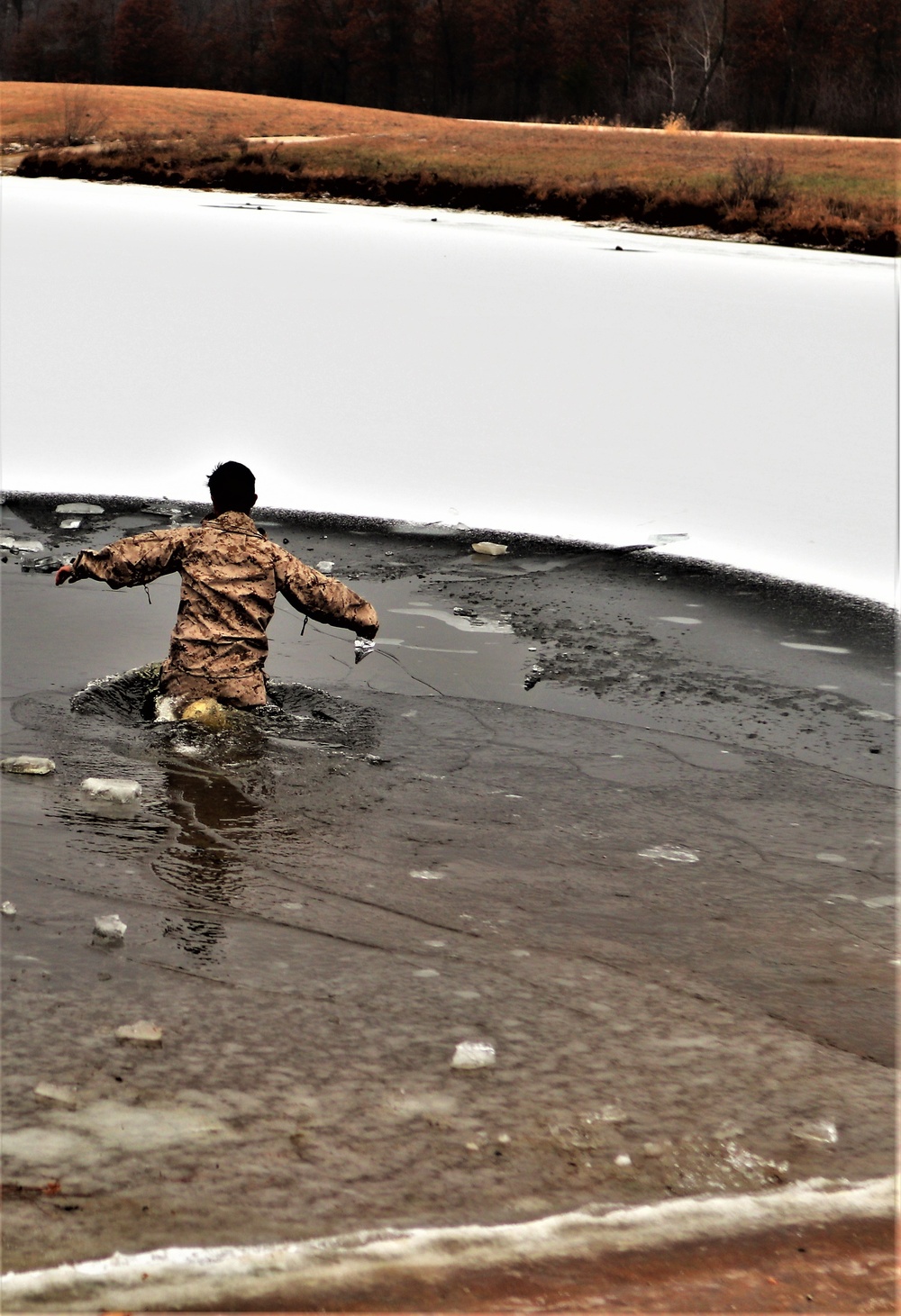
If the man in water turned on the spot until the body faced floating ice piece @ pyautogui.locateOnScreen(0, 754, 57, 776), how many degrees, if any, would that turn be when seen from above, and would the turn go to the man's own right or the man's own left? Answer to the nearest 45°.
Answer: approximately 135° to the man's own left

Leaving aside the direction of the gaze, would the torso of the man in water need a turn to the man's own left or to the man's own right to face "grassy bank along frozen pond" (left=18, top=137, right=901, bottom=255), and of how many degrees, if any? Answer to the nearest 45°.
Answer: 0° — they already face it

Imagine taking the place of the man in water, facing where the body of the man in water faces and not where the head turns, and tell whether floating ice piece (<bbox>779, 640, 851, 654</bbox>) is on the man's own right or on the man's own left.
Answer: on the man's own right

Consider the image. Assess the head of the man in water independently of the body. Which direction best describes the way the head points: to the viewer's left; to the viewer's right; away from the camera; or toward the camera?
away from the camera

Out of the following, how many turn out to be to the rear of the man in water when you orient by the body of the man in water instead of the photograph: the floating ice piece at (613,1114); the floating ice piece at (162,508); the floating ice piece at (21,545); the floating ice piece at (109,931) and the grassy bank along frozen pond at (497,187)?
2

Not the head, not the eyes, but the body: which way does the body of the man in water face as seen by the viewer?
away from the camera

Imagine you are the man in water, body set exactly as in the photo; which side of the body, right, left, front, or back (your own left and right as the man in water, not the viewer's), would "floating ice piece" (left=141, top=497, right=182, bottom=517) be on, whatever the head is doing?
front

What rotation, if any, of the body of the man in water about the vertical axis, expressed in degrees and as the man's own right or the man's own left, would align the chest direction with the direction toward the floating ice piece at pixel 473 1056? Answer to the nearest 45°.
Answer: approximately 180°

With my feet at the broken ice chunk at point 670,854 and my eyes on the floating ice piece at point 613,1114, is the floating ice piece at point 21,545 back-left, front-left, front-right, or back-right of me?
back-right
